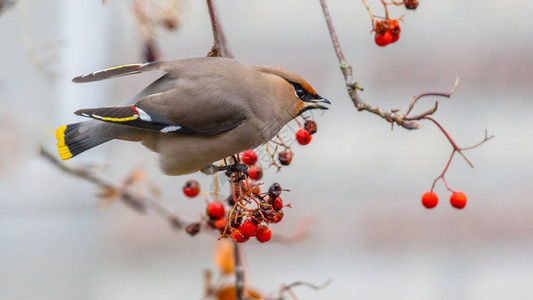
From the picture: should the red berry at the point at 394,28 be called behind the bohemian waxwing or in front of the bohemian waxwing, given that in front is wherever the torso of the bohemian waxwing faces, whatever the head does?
in front

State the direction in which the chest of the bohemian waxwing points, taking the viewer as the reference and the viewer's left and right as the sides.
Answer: facing to the right of the viewer
